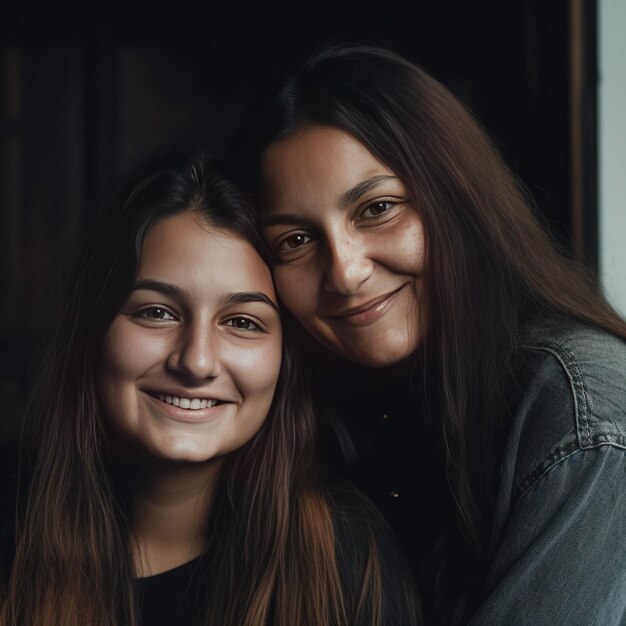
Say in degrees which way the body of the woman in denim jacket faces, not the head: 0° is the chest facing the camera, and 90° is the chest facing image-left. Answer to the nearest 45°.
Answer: approximately 45°
